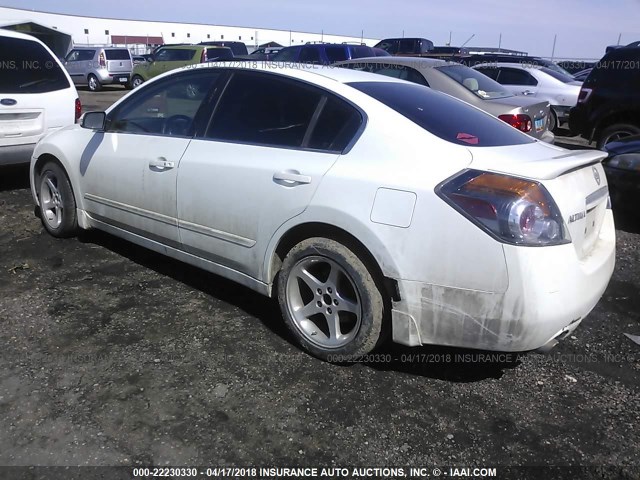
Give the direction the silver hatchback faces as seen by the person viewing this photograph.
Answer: facing away from the viewer and to the left of the viewer

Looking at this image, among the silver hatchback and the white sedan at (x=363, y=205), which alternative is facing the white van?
the white sedan

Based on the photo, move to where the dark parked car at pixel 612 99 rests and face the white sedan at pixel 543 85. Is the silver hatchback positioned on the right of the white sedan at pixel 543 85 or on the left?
left

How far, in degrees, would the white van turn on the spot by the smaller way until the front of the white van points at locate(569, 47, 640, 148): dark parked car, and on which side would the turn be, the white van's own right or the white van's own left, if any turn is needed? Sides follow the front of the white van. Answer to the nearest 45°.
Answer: approximately 90° to the white van's own right

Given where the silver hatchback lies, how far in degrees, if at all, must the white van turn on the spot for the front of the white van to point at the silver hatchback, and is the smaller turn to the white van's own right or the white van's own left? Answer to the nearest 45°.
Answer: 0° — it already faces it

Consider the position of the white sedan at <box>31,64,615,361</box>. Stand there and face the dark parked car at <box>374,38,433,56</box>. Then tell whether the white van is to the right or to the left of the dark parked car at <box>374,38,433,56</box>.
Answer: left

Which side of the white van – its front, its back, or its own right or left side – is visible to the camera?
back

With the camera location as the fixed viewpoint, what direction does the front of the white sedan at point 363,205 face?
facing away from the viewer and to the left of the viewer

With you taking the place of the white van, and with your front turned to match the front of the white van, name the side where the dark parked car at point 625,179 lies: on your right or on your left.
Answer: on your right

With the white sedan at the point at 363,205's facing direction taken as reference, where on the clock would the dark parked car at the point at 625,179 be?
The dark parked car is roughly at 3 o'clock from the white sedan.
